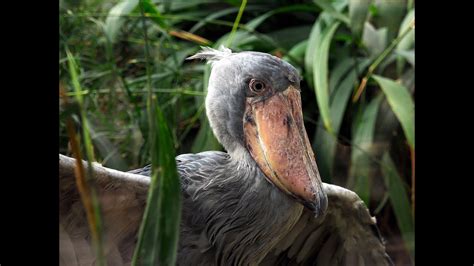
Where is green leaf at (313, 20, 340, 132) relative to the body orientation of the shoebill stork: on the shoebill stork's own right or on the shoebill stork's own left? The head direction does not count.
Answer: on the shoebill stork's own left

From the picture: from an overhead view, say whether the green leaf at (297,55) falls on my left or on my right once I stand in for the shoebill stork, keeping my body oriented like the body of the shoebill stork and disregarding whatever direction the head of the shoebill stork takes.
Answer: on my left

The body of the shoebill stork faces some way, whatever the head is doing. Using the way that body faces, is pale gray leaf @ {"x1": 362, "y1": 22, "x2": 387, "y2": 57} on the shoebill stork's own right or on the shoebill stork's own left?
on the shoebill stork's own left

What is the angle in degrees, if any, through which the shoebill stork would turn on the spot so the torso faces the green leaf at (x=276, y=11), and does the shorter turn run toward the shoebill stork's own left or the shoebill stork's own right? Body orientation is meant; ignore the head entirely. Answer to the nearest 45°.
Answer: approximately 135° to the shoebill stork's own left

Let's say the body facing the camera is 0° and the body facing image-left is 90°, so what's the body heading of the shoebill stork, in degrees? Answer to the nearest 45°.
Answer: approximately 315°
